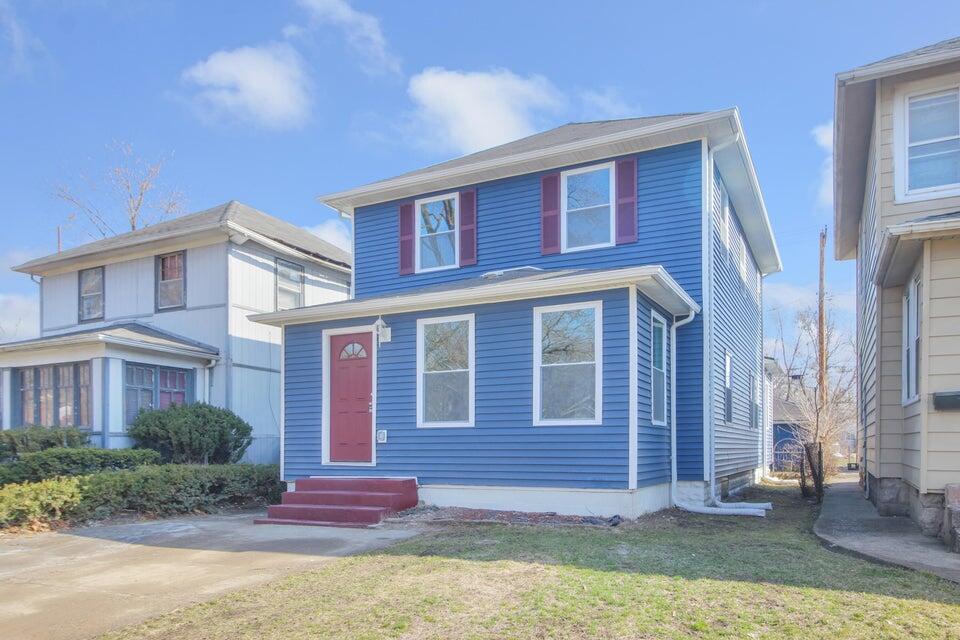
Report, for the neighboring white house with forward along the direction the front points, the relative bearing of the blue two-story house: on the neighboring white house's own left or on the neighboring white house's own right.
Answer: on the neighboring white house's own left

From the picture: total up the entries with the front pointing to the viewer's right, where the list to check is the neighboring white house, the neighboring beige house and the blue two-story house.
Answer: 0

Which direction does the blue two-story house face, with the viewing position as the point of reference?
facing the viewer and to the left of the viewer

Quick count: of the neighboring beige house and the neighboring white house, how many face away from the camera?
0

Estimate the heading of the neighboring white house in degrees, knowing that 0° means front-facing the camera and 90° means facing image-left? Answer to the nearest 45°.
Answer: approximately 45°

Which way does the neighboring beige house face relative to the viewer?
toward the camera

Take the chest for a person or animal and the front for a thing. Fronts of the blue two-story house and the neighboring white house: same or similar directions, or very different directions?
same or similar directions

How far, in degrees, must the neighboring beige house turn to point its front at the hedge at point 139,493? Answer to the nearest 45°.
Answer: approximately 90° to its right
